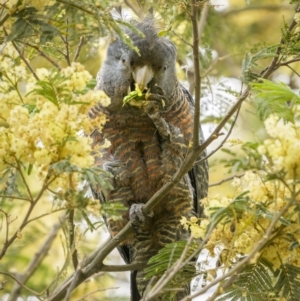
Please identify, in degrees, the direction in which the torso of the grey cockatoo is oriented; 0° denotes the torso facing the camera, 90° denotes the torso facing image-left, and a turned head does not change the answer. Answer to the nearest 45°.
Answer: approximately 0°
